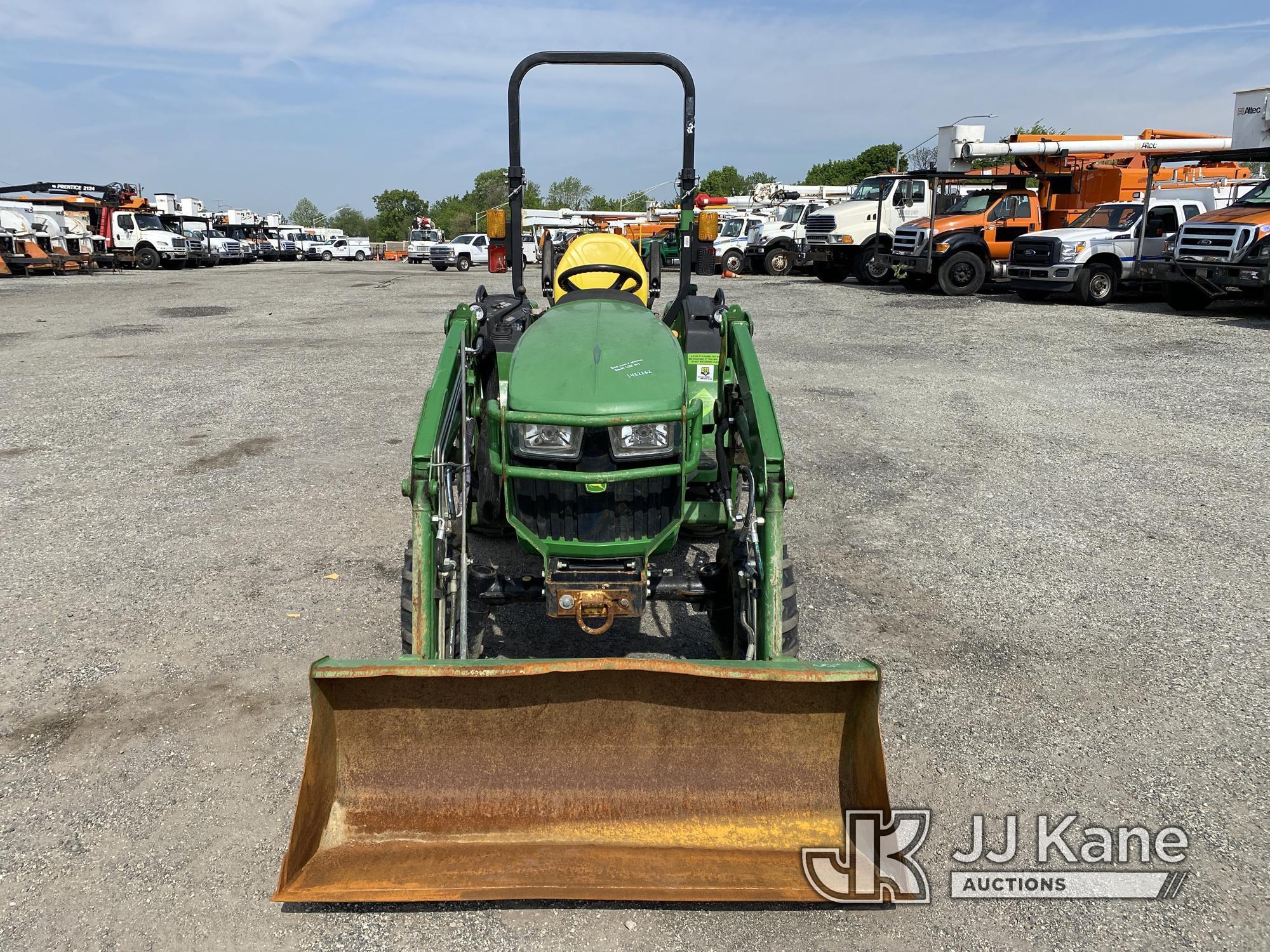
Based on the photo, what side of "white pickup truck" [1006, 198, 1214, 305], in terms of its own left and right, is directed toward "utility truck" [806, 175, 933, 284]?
right

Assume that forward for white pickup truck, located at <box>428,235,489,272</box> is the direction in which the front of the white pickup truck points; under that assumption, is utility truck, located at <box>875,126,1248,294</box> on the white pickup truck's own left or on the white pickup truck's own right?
on the white pickup truck's own left

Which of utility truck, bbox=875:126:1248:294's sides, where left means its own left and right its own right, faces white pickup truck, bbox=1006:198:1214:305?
left

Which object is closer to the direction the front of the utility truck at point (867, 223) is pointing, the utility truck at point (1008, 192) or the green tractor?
the green tractor

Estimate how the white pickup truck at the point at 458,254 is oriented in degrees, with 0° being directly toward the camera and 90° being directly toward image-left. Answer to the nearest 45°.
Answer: approximately 45°

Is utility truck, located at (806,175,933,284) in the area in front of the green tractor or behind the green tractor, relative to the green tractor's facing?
behind

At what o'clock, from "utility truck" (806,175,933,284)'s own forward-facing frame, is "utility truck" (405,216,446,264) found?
"utility truck" (405,216,446,264) is roughly at 3 o'clock from "utility truck" (806,175,933,284).
